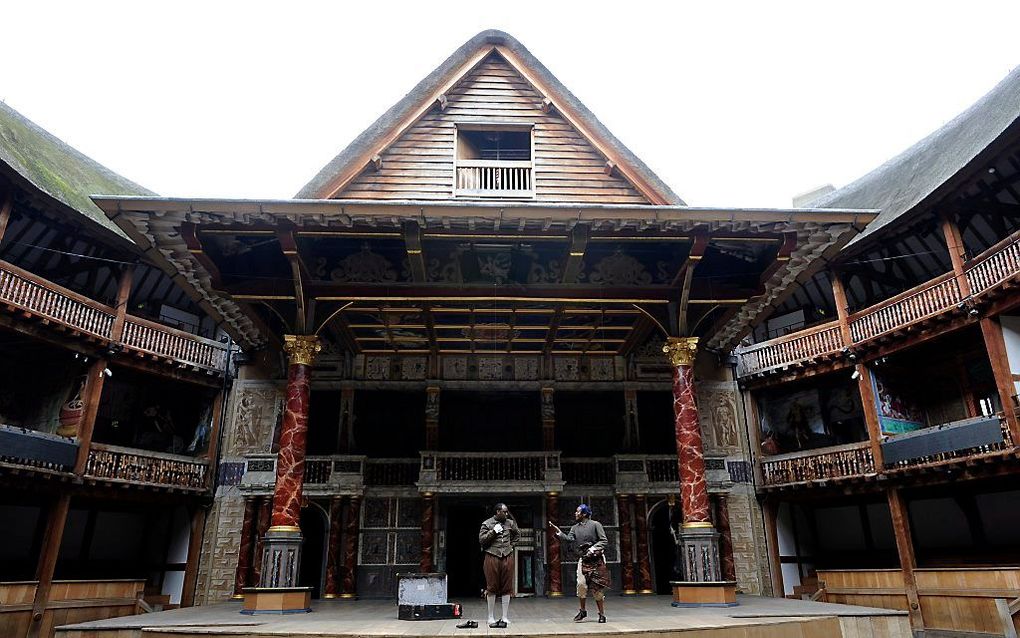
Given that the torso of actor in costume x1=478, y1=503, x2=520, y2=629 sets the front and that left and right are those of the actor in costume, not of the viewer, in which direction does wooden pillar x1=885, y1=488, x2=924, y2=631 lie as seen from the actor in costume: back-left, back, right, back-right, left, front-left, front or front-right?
back-left

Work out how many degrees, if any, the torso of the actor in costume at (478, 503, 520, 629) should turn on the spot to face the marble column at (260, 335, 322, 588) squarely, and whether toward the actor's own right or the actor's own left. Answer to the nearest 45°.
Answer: approximately 135° to the actor's own right

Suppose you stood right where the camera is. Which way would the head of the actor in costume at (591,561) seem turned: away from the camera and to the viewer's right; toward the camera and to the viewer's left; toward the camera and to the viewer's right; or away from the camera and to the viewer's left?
toward the camera and to the viewer's left

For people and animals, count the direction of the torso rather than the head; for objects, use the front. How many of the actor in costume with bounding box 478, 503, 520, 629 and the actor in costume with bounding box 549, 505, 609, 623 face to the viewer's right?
0

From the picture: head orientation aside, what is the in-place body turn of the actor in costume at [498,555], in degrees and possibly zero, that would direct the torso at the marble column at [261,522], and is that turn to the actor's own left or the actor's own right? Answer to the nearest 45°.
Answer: approximately 135° to the actor's own right

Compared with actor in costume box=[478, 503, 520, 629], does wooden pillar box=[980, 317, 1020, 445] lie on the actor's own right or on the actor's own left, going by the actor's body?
on the actor's own left

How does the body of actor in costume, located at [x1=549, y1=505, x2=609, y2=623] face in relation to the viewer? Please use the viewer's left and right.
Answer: facing the viewer and to the left of the viewer

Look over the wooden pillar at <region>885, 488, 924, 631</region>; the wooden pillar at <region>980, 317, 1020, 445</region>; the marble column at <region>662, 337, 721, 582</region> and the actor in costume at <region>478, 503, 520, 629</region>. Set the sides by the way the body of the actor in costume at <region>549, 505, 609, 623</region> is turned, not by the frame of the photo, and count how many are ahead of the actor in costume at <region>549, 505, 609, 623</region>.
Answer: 1

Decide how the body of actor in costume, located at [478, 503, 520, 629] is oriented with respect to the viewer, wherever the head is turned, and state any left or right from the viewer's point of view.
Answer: facing the viewer

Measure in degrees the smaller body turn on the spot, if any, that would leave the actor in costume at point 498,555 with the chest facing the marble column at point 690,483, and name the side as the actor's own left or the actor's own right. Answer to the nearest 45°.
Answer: approximately 135° to the actor's own left

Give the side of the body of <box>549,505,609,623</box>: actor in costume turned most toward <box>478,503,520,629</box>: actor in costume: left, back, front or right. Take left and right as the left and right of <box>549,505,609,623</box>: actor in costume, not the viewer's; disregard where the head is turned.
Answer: front
